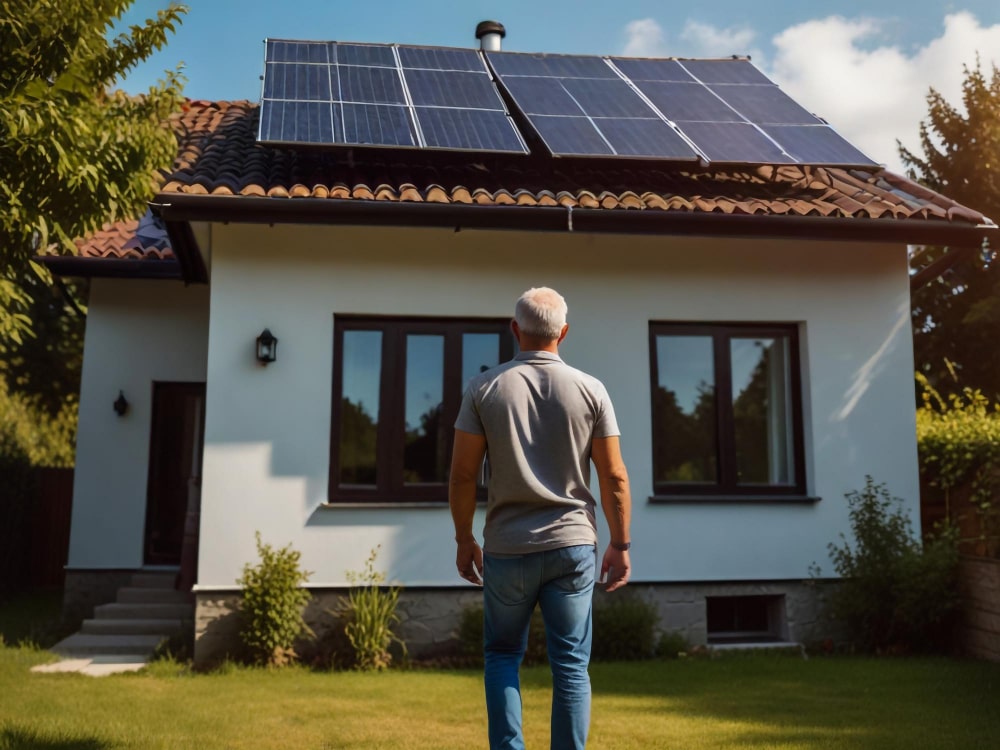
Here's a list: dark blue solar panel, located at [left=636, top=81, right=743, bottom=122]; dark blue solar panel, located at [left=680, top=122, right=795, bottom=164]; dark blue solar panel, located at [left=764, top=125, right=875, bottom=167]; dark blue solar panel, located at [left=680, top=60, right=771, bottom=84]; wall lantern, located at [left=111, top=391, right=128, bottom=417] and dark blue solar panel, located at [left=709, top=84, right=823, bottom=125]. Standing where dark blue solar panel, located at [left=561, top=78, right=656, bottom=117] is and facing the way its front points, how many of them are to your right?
1

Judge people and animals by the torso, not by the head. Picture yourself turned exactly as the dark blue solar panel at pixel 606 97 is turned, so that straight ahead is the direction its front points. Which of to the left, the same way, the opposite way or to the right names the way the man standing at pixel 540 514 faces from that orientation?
the opposite way

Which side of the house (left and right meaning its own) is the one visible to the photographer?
front

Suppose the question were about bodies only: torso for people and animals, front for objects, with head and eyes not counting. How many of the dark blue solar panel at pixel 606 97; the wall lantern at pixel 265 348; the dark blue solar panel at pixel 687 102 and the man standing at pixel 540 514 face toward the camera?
3

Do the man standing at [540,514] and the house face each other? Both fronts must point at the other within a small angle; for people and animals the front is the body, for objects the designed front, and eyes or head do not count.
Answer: yes

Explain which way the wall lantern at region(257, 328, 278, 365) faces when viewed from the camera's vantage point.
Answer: facing the viewer

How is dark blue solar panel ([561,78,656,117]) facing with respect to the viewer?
toward the camera

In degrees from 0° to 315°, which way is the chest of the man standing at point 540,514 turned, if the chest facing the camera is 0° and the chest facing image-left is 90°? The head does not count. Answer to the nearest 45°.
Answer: approximately 180°

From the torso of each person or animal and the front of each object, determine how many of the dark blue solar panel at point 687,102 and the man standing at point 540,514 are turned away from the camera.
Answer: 1

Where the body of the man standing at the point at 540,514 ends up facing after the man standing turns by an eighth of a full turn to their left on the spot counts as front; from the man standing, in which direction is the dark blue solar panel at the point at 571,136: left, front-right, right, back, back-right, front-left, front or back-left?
front-right

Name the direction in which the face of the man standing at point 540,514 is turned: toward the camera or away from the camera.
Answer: away from the camera
